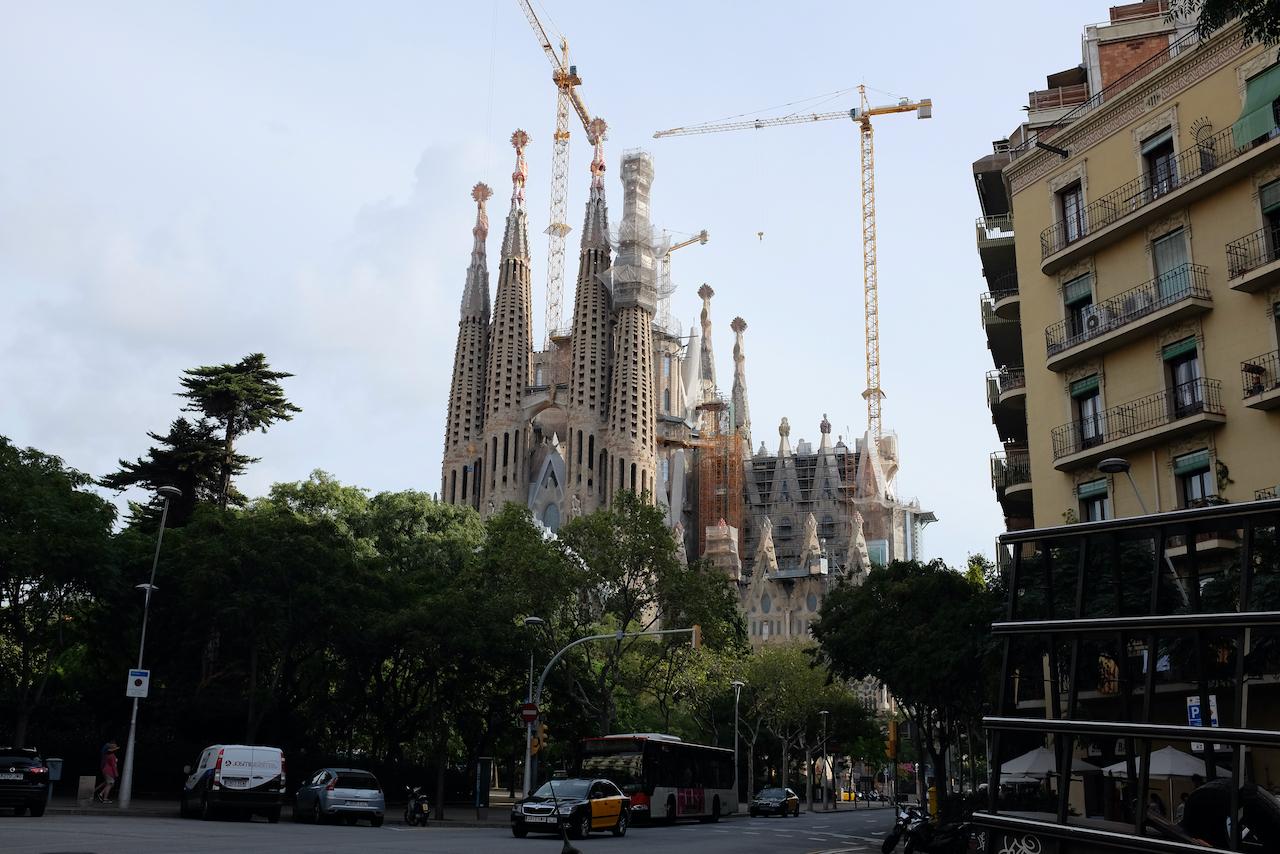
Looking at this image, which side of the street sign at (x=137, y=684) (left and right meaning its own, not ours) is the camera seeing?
front

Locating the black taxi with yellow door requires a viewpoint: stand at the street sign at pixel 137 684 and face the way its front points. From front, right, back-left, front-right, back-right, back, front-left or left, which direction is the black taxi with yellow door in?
front-left

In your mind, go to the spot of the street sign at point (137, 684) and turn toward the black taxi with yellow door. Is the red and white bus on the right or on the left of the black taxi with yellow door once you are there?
left

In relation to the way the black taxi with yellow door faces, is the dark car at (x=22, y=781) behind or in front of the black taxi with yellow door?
in front

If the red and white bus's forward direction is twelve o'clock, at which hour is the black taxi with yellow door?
The black taxi with yellow door is roughly at 11 o'clock from the red and white bus.

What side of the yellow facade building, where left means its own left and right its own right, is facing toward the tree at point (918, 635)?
right

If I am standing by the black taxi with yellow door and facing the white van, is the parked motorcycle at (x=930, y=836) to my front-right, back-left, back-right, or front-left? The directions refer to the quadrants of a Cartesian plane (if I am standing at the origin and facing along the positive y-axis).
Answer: back-left

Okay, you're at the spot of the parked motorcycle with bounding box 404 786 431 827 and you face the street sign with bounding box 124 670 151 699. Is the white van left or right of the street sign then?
left

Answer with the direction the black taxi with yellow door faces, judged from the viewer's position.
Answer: facing the viewer and to the left of the viewer

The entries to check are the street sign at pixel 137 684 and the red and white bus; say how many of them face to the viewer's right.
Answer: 0

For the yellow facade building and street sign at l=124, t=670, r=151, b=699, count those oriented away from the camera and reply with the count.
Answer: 0

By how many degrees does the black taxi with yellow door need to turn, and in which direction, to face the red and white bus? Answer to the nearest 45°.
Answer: approximately 135° to its right

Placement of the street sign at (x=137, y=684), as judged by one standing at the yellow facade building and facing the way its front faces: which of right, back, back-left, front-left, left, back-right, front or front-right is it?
front-right
